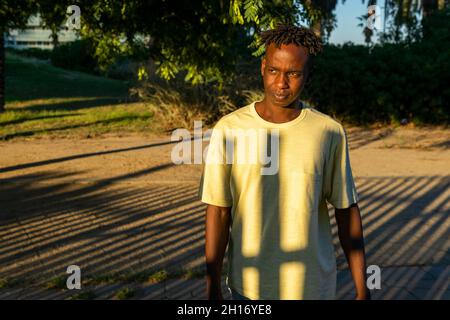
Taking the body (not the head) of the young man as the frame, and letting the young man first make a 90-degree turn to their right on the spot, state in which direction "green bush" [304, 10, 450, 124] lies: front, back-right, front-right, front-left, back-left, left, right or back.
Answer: right

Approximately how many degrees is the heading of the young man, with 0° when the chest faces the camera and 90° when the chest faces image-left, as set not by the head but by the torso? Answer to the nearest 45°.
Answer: approximately 0°

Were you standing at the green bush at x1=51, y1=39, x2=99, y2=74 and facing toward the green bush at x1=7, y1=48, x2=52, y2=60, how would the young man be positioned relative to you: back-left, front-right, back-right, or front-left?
back-left

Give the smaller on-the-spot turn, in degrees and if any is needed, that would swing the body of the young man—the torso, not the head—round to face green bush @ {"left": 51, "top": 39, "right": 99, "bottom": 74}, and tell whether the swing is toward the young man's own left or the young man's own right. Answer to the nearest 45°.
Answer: approximately 180°

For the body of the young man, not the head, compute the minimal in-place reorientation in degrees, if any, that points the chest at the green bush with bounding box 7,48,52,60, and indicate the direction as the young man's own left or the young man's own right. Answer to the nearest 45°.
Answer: approximately 135° to the young man's own right

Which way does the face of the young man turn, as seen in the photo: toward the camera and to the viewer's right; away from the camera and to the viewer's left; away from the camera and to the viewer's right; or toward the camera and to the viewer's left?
toward the camera and to the viewer's left

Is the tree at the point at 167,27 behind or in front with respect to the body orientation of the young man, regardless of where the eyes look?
behind
